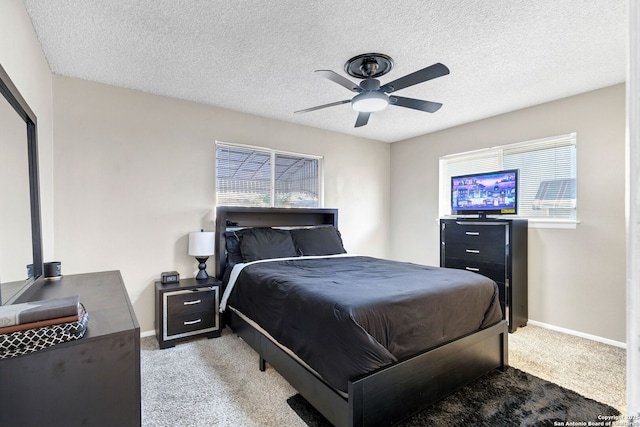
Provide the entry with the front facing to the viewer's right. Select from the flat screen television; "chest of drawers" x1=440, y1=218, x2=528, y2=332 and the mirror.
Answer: the mirror

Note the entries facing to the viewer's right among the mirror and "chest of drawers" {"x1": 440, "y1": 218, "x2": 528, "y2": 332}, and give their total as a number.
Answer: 1

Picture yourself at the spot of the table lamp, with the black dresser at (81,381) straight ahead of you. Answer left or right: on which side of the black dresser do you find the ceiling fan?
left

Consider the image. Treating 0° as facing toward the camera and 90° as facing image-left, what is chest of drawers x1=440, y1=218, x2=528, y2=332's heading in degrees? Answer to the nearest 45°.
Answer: approximately 45°

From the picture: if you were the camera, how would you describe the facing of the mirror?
facing to the right of the viewer
